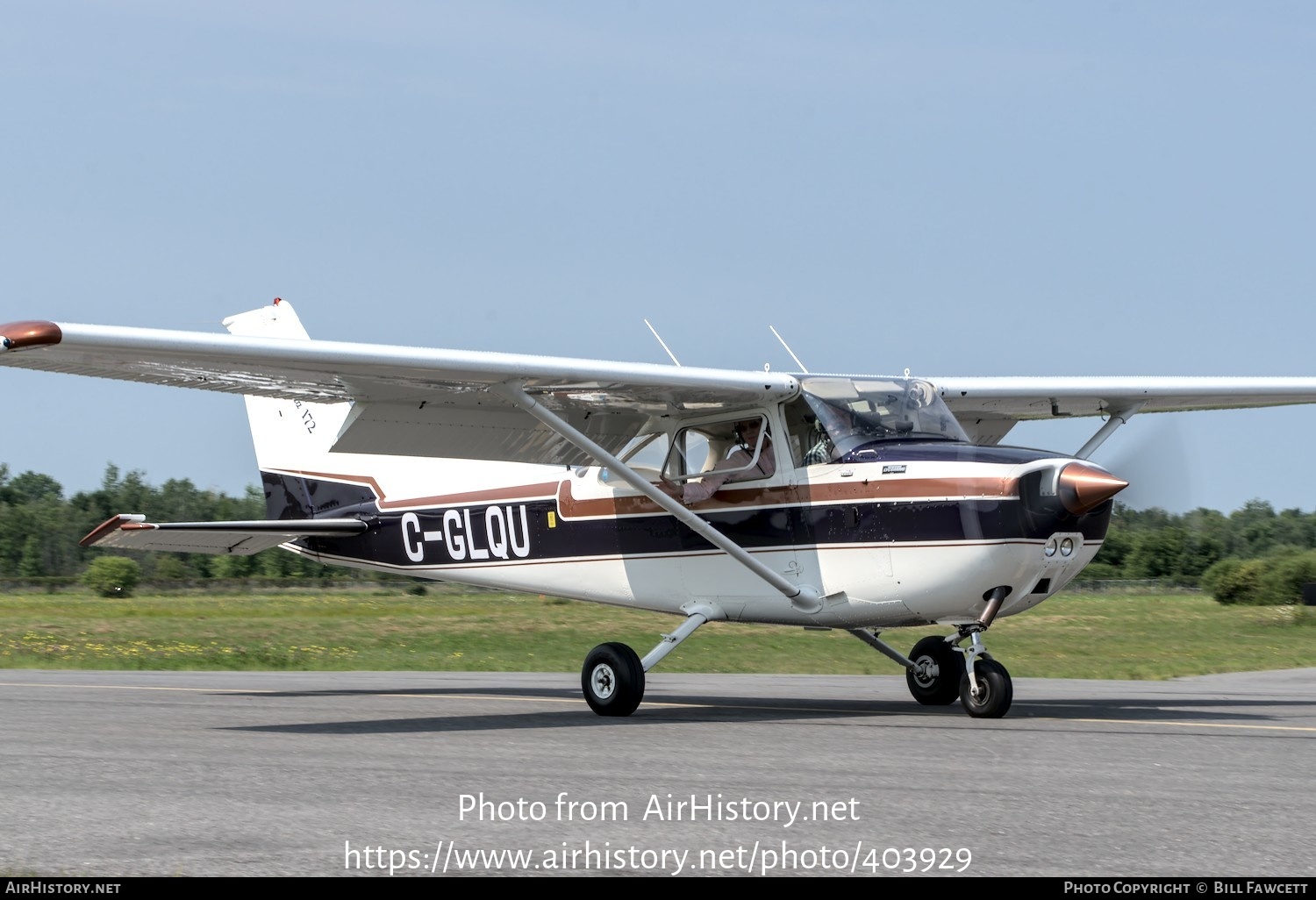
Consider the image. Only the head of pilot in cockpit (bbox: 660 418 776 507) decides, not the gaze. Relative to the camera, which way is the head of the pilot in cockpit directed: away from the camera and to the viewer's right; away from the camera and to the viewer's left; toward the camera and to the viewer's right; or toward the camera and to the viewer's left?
toward the camera and to the viewer's right

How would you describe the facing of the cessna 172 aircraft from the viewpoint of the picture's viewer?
facing the viewer and to the right of the viewer

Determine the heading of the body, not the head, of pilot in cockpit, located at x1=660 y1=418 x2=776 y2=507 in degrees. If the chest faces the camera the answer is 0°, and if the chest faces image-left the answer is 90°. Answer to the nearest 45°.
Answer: approximately 315°
